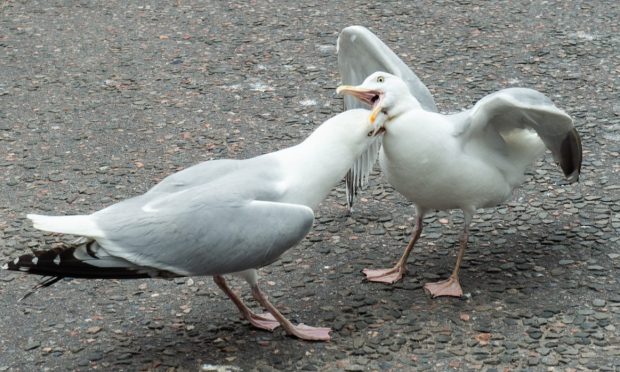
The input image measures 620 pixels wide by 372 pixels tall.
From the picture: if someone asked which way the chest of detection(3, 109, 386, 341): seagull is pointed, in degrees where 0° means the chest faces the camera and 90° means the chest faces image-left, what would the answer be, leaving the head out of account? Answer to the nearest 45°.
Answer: approximately 270°

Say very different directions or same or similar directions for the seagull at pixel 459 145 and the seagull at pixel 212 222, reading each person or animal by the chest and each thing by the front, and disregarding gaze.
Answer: very different directions

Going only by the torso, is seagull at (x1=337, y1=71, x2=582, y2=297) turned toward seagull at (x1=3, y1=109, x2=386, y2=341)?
yes

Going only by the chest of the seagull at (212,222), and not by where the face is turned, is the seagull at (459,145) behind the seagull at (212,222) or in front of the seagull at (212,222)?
in front

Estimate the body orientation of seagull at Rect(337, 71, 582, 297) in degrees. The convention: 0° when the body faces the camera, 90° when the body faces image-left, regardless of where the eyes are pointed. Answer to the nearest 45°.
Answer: approximately 45°

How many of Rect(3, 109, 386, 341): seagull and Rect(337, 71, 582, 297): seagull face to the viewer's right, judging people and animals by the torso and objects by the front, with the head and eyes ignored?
1
